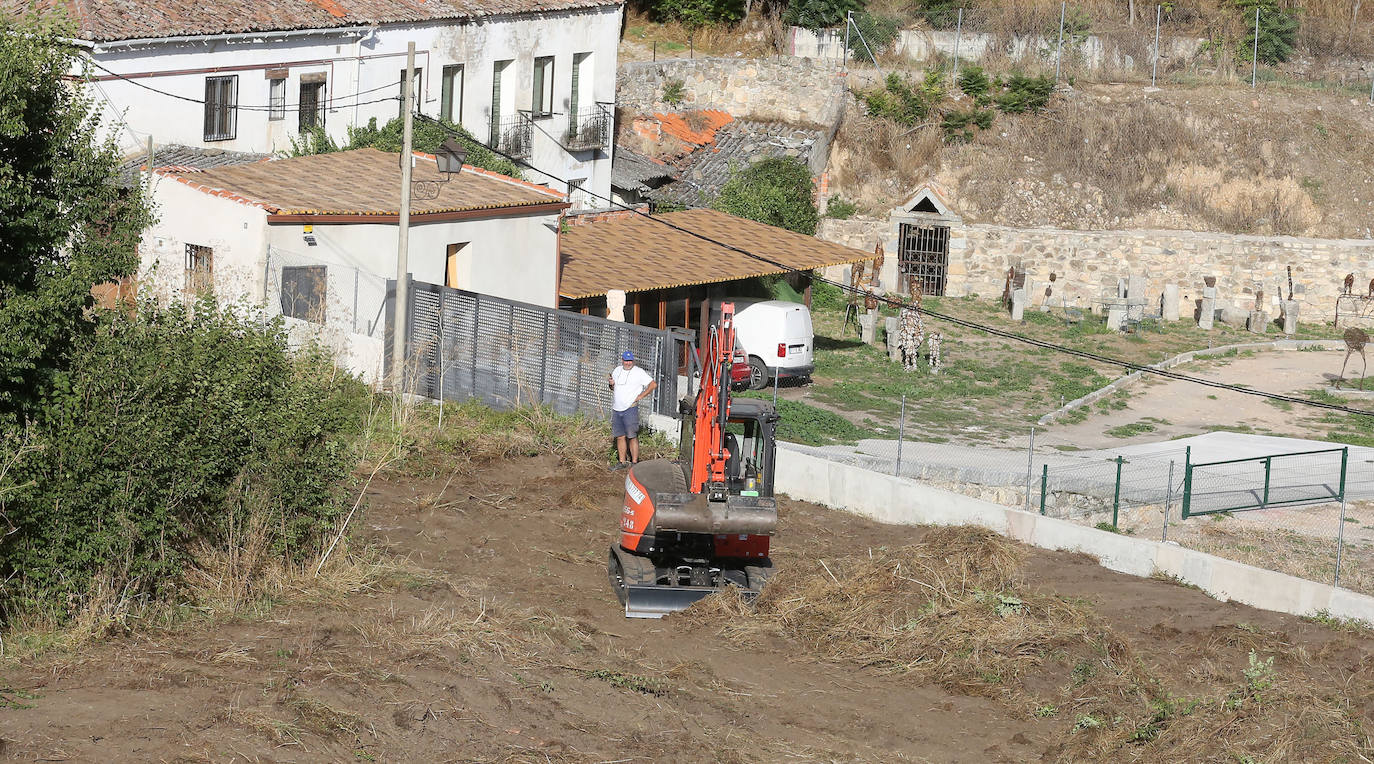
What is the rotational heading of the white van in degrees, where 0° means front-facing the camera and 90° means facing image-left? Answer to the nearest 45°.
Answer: approximately 135°

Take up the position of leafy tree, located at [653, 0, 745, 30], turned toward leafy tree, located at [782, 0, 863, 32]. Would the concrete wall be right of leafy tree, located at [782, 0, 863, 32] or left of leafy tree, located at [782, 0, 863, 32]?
right

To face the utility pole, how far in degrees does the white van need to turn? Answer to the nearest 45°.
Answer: approximately 90° to its left

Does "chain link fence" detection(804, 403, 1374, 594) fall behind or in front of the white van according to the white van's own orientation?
behind

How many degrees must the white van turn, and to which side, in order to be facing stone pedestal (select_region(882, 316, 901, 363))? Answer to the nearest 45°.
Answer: approximately 90° to its right
